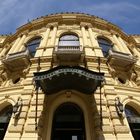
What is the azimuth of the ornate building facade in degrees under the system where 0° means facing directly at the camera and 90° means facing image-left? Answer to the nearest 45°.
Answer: approximately 0°
